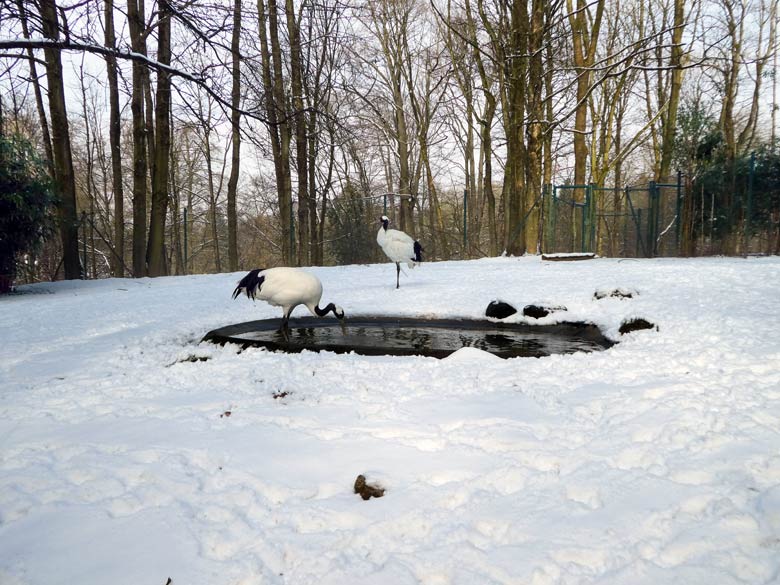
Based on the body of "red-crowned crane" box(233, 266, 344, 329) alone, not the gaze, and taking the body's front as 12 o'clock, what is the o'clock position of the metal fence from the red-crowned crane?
The metal fence is roughly at 11 o'clock from the red-crowned crane.

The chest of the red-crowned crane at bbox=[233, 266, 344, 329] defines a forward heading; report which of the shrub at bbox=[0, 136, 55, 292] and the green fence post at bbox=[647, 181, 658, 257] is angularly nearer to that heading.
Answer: the green fence post

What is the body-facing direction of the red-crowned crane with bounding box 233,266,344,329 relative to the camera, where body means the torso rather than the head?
to the viewer's right

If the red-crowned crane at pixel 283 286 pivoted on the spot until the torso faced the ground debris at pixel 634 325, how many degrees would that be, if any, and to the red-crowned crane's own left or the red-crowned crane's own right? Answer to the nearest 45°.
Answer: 0° — it already faces it

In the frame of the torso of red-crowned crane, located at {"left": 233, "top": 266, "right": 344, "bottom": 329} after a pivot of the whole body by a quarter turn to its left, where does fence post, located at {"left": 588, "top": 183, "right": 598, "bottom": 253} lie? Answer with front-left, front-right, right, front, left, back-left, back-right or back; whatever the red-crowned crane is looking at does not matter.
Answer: front-right

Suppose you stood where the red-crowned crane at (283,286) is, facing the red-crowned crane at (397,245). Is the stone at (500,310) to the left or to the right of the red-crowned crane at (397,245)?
right

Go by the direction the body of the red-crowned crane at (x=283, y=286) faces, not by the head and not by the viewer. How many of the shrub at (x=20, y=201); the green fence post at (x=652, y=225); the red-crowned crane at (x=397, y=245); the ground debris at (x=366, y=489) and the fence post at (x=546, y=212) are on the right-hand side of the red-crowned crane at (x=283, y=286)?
1

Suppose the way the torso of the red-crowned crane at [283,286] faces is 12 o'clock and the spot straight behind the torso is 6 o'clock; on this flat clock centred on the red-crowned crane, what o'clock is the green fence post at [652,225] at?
The green fence post is roughly at 11 o'clock from the red-crowned crane.

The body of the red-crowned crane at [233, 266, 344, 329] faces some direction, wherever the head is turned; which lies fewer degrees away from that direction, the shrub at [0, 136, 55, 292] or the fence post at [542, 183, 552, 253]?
the fence post

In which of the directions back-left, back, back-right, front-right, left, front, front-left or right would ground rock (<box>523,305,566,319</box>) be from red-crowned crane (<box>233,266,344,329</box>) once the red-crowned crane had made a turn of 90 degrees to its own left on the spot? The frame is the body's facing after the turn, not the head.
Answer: right

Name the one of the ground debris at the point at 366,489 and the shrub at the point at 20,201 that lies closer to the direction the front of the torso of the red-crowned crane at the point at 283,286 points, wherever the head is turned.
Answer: the ground debris

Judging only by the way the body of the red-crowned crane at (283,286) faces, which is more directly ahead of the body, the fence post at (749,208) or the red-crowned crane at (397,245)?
the fence post

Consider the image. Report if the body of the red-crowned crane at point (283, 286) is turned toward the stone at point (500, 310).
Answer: yes

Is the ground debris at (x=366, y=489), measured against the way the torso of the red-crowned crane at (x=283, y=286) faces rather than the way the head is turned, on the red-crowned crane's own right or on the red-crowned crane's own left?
on the red-crowned crane's own right

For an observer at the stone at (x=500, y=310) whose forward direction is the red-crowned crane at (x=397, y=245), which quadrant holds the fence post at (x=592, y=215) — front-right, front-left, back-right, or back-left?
front-right

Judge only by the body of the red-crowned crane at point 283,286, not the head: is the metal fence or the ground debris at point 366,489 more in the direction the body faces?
the metal fence

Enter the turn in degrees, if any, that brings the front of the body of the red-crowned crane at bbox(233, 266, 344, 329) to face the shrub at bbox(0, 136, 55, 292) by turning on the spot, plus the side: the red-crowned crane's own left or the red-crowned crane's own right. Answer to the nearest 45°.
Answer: approximately 135° to the red-crowned crane's own left

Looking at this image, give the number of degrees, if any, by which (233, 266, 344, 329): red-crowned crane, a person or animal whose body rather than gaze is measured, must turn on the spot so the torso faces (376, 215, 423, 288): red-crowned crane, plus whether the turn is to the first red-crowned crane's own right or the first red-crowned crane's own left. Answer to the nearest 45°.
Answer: approximately 45° to the first red-crowned crane's own left
